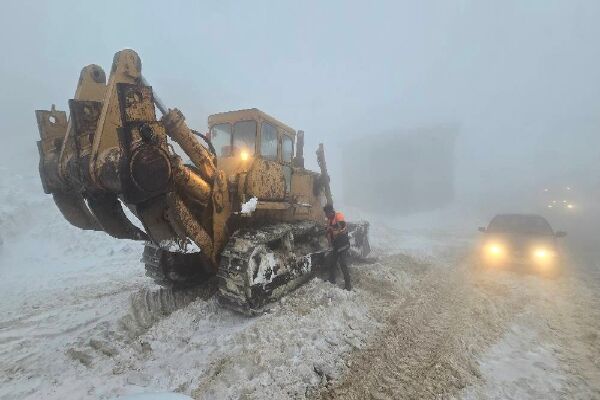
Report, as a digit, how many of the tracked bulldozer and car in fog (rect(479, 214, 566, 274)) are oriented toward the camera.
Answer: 1

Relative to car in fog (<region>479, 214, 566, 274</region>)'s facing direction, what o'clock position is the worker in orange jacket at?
The worker in orange jacket is roughly at 1 o'clock from the car in fog.

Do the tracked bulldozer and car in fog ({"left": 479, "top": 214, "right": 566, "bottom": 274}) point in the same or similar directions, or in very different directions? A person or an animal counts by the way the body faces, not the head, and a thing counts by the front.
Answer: very different directions

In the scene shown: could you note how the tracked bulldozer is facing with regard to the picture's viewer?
facing away from the viewer and to the right of the viewer

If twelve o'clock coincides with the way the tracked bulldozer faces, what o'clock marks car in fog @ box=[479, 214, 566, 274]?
The car in fog is roughly at 1 o'clock from the tracked bulldozer.

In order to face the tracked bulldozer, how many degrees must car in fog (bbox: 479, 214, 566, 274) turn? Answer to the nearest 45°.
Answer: approximately 45° to its right
